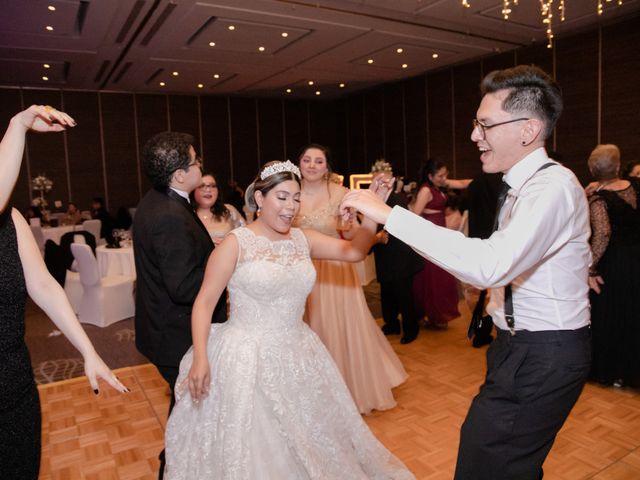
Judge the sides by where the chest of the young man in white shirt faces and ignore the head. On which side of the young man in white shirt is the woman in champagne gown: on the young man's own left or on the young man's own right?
on the young man's own right

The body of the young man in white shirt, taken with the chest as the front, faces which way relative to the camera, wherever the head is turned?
to the viewer's left

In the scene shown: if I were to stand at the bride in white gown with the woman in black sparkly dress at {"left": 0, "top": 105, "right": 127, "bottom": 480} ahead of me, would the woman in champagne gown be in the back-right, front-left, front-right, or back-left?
back-right

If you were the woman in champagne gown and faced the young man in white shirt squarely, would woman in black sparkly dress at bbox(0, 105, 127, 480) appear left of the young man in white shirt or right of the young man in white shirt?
right

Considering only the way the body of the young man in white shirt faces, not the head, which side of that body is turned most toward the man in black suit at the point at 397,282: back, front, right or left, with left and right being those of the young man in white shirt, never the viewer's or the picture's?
right

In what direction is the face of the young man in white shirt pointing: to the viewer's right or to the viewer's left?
to the viewer's left

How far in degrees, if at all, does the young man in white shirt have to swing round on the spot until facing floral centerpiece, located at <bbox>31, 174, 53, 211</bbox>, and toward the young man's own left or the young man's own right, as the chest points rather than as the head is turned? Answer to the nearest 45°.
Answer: approximately 45° to the young man's own right

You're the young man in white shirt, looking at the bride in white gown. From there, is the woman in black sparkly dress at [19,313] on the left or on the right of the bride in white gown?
left
